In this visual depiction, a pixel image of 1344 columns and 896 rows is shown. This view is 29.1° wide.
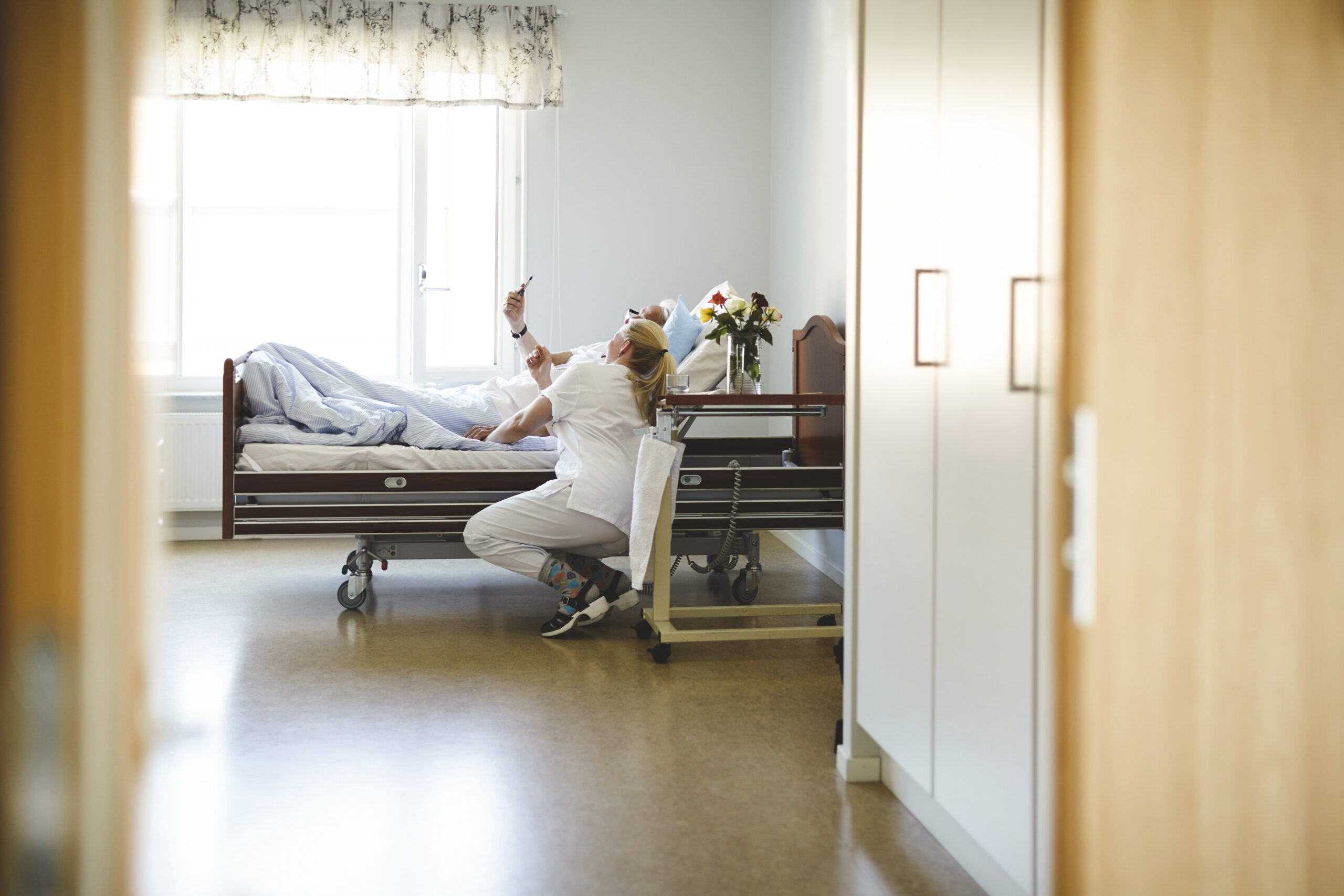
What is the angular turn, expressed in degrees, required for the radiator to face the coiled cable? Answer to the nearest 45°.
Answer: approximately 45° to its left

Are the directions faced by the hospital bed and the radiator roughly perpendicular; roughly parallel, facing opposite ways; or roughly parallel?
roughly perpendicular

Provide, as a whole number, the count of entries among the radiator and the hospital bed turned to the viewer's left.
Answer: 1

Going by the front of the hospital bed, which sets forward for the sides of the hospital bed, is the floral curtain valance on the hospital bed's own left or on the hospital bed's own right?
on the hospital bed's own right

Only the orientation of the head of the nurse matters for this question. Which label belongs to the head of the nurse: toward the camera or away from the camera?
away from the camera

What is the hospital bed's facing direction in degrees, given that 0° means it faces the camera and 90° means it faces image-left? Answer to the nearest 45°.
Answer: approximately 90°

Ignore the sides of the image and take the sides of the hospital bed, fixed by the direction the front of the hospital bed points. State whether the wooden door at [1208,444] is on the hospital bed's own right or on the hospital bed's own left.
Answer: on the hospital bed's own left

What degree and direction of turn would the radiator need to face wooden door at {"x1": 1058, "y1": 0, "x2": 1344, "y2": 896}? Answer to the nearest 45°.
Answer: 0° — it already faces it
